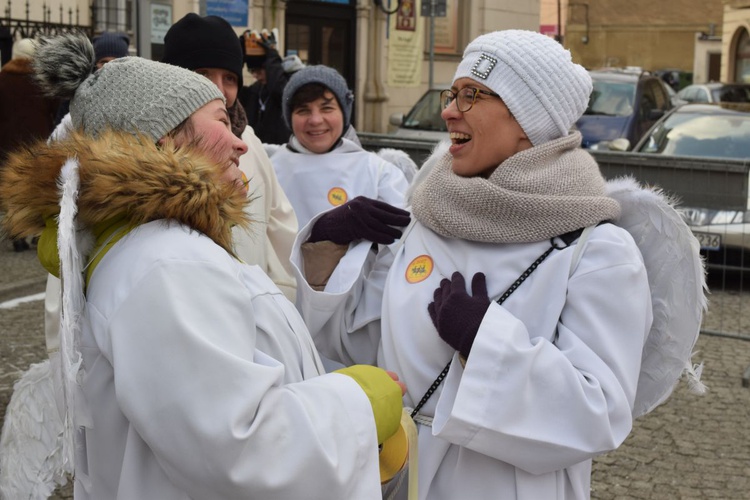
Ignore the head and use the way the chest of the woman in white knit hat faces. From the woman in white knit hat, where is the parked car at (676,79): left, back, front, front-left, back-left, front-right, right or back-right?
back-right

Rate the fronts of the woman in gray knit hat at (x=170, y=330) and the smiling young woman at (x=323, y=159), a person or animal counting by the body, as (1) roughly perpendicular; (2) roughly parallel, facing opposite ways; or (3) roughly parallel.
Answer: roughly perpendicular

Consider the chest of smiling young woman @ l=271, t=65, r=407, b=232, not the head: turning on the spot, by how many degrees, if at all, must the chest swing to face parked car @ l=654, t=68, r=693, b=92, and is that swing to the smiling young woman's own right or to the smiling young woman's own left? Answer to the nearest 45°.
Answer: approximately 180°

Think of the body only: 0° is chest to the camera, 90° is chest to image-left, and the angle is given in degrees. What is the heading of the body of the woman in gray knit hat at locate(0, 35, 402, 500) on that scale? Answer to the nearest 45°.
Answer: approximately 270°

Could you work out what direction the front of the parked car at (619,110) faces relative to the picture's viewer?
facing the viewer and to the left of the viewer

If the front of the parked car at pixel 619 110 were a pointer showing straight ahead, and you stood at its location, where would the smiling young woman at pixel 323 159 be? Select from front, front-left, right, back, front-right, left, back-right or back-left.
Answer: front-left

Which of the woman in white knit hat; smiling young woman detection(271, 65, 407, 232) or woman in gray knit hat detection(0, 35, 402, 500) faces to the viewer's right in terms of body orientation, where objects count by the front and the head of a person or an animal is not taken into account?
the woman in gray knit hat

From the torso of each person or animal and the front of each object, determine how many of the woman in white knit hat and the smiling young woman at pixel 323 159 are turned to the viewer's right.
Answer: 0
